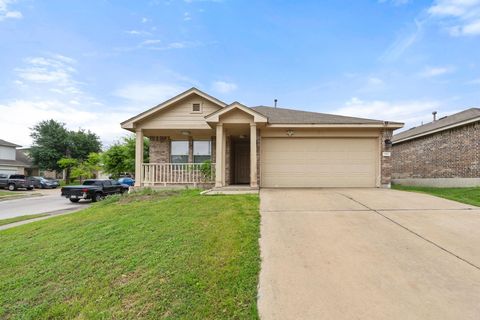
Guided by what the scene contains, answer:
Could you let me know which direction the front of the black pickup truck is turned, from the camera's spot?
facing away from the viewer and to the right of the viewer

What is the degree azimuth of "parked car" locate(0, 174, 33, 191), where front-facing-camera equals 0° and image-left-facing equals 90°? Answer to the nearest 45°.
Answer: approximately 270°

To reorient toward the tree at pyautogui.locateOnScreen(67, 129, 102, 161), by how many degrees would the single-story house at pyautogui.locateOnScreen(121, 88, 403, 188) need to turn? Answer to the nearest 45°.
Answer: approximately 135° to its right

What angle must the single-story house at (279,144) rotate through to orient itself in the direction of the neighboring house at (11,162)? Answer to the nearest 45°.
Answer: approximately 135° to its right
